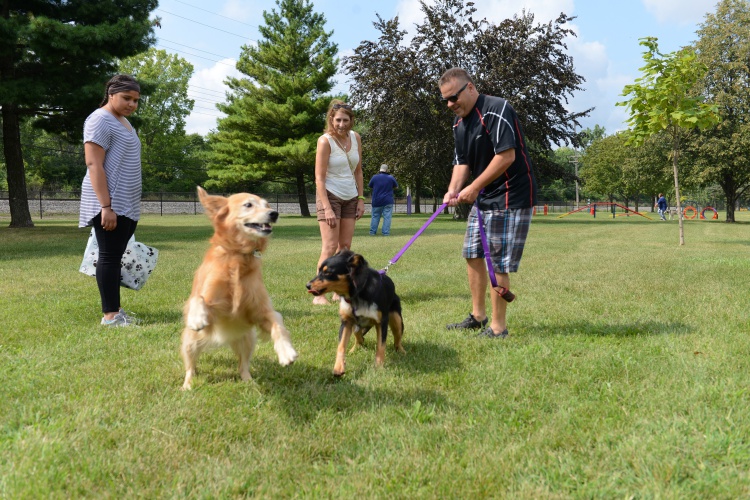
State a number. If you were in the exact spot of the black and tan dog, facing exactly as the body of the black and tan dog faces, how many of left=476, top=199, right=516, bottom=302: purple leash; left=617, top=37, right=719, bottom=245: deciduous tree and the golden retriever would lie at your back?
2

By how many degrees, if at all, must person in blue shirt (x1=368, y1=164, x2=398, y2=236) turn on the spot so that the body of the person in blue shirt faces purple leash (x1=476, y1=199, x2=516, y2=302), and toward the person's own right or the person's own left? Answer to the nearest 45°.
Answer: approximately 180°

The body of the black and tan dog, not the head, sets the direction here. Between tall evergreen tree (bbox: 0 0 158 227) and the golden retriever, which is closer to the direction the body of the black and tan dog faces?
the golden retriever

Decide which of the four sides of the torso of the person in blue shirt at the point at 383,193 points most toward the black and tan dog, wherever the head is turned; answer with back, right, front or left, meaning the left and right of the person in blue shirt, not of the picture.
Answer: back

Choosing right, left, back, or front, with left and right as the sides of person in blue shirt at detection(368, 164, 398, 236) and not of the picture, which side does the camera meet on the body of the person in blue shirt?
back

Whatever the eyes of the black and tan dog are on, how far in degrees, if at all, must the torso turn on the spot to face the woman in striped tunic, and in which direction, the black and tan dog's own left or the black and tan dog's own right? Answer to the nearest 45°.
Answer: approximately 90° to the black and tan dog's own right

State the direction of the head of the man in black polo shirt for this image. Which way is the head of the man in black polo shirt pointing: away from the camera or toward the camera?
toward the camera

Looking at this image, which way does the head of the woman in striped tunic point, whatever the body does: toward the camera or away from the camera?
toward the camera

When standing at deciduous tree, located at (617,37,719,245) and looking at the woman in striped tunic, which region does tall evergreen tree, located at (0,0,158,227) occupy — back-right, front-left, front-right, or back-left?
front-right

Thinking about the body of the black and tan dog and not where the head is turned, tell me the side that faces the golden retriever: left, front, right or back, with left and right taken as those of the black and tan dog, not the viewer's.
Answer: front

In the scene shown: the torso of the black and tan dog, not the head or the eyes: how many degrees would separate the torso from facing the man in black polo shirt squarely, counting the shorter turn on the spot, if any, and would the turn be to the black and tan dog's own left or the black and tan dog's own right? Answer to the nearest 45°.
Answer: approximately 180°

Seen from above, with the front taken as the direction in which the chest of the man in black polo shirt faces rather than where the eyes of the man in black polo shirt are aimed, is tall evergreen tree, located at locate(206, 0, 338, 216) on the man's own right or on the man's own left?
on the man's own right

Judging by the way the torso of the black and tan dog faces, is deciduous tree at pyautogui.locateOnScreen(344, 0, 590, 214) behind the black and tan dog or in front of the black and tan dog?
behind

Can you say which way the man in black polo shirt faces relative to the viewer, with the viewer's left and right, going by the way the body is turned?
facing the viewer and to the left of the viewer
